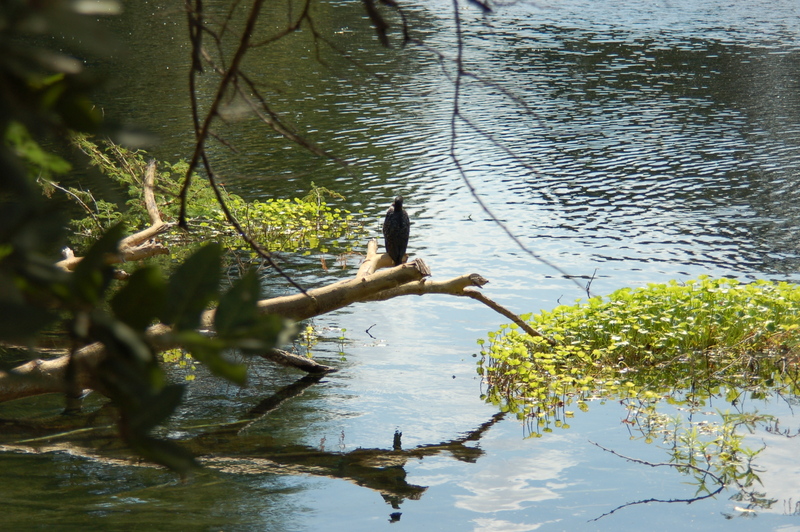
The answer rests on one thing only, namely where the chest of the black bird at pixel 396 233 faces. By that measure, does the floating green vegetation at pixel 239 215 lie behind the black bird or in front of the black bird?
in front

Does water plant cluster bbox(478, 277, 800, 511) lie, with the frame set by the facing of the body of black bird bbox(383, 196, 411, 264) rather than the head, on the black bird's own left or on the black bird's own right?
on the black bird's own right

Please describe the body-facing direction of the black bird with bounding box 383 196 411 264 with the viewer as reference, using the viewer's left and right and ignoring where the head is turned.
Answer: facing away from the viewer

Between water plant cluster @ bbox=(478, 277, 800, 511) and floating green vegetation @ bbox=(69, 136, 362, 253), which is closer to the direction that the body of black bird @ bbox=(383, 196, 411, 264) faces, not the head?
the floating green vegetation
